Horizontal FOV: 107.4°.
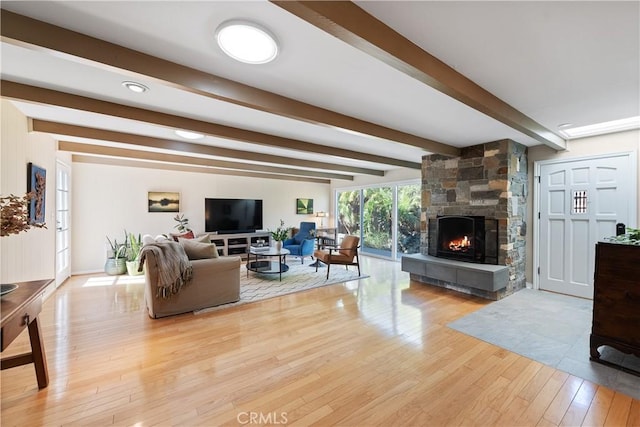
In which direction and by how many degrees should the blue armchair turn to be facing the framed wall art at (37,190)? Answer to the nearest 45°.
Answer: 0° — it already faces it

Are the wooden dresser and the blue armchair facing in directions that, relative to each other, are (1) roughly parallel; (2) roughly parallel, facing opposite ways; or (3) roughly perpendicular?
roughly perpendicular

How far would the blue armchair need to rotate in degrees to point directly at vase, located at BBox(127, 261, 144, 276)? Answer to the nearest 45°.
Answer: approximately 45° to its right

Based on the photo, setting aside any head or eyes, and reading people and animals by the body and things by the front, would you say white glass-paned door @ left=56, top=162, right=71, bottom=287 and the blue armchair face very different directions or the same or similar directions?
very different directions

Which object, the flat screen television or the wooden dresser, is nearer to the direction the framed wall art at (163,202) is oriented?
the wooden dresser

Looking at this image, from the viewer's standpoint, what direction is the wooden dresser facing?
to the viewer's left

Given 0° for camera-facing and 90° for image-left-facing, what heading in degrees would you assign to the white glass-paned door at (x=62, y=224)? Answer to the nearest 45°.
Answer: approximately 270°

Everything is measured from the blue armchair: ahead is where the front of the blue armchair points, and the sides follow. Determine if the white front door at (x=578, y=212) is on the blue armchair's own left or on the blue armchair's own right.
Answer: on the blue armchair's own left
